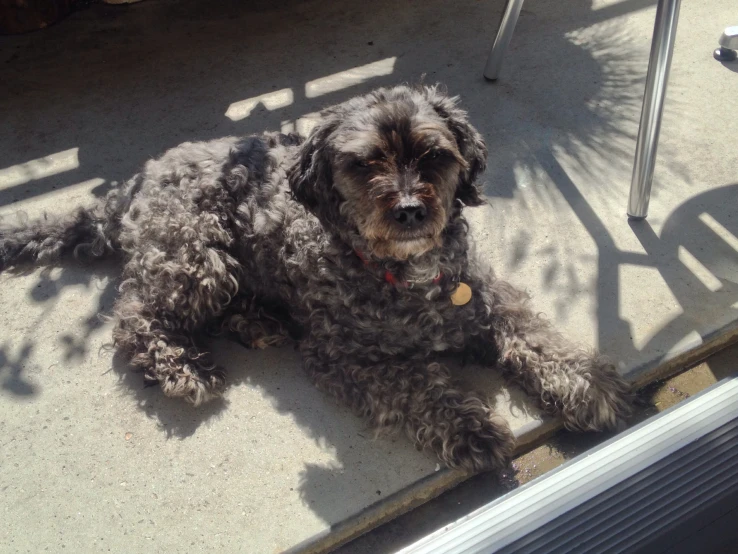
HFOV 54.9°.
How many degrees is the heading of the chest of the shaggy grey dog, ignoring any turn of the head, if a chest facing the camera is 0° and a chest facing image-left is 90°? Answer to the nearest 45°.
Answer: approximately 315°
